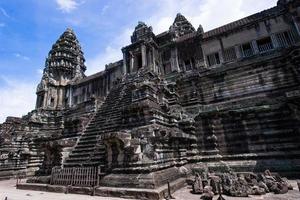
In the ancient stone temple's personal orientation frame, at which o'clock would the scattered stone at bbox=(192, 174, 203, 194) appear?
The scattered stone is roughly at 11 o'clock from the ancient stone temple.

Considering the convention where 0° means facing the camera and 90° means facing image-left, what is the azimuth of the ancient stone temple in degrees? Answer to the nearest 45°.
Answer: approximately 45°
